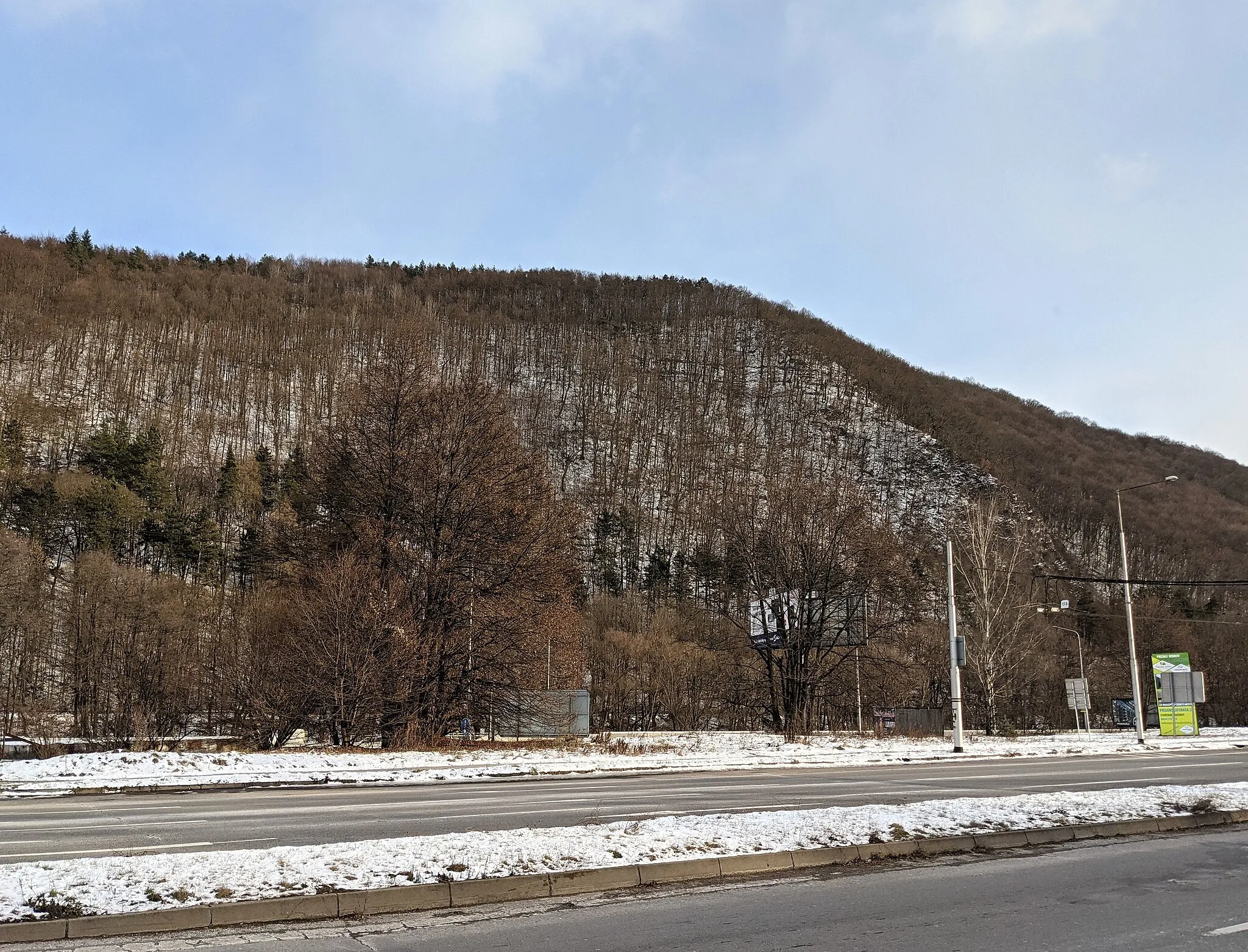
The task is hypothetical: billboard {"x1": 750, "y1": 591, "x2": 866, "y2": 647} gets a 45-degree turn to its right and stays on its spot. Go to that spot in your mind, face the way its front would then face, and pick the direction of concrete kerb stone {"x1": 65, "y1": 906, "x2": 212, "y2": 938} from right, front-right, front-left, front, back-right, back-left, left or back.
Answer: left

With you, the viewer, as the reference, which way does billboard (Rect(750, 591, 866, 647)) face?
facing the viewer and to the left of the viewer

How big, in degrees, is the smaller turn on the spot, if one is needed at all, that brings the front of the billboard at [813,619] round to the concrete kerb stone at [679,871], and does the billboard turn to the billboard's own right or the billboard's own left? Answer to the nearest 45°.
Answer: approximately 45° to the billboard's own left

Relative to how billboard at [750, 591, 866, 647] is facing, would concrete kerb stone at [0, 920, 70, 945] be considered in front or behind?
in front

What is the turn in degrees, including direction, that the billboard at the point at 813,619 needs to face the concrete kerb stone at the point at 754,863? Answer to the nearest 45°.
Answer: approximately 45° to its left

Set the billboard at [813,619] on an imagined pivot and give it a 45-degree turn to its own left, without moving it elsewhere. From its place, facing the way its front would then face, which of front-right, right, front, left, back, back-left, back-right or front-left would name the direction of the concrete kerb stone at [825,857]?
front

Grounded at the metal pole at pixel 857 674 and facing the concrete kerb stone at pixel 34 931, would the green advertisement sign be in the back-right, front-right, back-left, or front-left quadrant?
back-left

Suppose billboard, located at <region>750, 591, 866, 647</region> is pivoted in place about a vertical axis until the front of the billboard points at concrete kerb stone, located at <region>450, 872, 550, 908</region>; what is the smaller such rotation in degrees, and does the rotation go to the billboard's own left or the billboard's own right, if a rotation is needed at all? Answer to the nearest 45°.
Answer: approximately 45° to the billboard's own left

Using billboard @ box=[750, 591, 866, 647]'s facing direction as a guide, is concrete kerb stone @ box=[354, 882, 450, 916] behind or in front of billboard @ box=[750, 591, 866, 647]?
in front

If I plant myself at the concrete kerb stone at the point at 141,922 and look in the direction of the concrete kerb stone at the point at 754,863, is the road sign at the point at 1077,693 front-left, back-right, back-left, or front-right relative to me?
front-left

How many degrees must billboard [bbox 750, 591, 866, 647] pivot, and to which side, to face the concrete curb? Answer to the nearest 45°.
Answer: approximately 45° to its left
